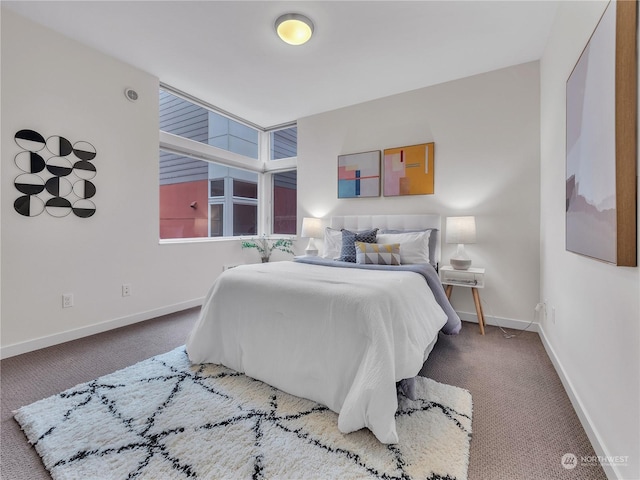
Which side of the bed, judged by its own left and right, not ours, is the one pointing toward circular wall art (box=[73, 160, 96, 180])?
right

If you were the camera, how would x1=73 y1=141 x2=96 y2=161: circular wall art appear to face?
facing the viewer and to the right of the viewer

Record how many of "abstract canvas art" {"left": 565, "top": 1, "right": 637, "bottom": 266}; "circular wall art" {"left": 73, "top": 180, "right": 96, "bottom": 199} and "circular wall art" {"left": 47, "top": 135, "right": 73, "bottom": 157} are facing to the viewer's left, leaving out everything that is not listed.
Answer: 1

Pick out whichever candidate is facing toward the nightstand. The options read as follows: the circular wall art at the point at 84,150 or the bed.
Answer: the circular wall art

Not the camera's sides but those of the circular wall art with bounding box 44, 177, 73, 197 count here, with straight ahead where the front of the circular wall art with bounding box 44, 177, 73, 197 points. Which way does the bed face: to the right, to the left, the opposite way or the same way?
to the right

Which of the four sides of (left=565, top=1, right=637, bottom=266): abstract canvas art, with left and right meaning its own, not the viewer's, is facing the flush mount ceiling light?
front

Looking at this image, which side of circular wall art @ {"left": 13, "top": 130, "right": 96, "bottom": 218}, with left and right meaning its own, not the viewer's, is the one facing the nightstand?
front

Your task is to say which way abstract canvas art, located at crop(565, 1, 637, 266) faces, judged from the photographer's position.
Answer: facing to the left of the viewer

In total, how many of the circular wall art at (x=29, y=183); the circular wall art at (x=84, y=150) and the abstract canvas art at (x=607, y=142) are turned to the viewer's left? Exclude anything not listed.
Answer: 1

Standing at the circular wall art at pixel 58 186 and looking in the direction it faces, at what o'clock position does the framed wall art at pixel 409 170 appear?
The framed wall art is roughly at 10 o'clock from the circular wall art.
